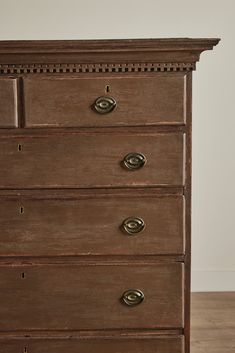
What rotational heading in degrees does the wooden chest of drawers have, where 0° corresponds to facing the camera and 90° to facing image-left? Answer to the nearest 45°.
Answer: approximately 0°
